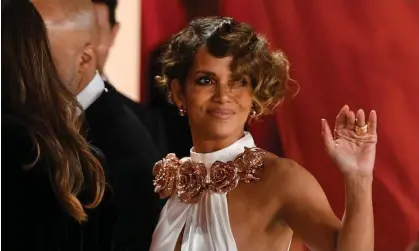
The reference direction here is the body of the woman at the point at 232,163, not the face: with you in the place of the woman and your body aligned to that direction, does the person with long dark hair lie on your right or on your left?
on your right

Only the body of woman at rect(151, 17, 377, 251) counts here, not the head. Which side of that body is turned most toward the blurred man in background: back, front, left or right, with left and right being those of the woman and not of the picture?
right

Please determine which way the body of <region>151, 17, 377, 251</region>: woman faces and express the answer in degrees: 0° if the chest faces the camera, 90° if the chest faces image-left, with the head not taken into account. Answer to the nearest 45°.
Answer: approximately 45°
